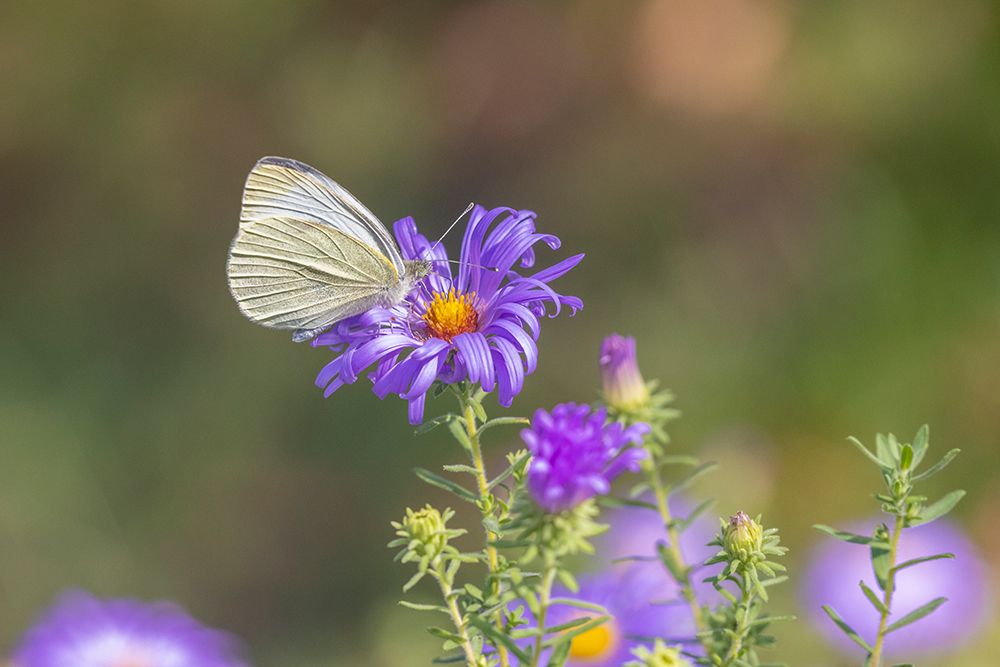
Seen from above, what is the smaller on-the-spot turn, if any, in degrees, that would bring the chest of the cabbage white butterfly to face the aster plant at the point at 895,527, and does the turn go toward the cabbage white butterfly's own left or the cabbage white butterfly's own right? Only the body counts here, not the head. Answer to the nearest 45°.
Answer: approximately 45° to the cabbage white butterfly's own right

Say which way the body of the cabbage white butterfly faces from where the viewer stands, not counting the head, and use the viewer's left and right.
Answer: facing to the right of the viewer
